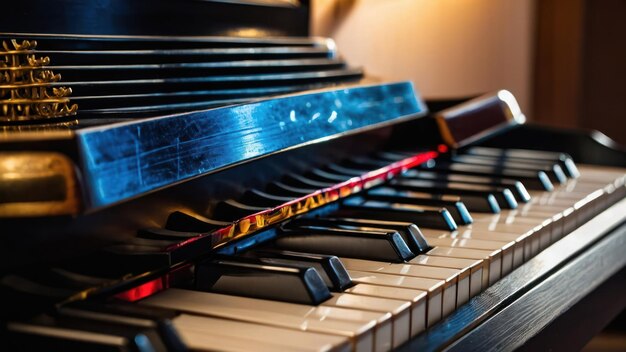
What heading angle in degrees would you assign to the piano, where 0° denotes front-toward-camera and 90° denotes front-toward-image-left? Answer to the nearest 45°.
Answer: approximately 315°
